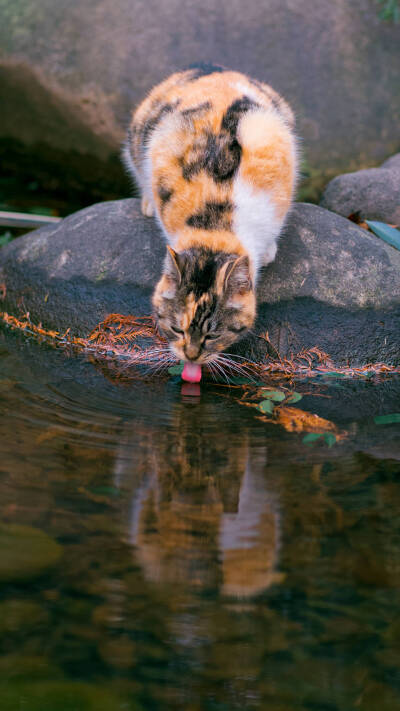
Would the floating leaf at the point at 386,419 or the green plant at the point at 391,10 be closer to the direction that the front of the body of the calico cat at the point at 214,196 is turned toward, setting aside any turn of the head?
the floating leaf

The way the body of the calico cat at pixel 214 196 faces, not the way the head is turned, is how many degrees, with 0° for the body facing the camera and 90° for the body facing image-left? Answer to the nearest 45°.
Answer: approximately 0°

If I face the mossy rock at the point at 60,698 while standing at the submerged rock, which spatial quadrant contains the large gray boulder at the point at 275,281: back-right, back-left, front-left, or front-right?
back-left

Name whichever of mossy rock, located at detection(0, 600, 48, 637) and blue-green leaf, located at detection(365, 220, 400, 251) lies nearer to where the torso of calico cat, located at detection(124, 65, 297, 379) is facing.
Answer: the mossy rock

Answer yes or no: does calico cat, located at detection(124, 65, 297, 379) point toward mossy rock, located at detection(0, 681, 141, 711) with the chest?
yes

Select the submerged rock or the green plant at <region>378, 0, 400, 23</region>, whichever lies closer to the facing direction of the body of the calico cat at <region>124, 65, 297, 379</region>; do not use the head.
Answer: the submerged rock

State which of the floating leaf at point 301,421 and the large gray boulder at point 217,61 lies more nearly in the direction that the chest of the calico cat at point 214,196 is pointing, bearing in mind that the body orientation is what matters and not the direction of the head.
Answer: the floating leaf

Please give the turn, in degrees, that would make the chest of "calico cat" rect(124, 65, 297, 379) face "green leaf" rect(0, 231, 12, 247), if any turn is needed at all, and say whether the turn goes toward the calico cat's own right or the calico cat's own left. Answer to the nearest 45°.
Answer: approximately 135° to the calico cat's own right
